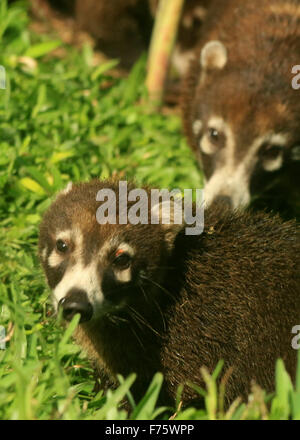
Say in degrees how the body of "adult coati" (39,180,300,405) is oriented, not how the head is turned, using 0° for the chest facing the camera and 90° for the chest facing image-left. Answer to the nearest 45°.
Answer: approximately 45°
